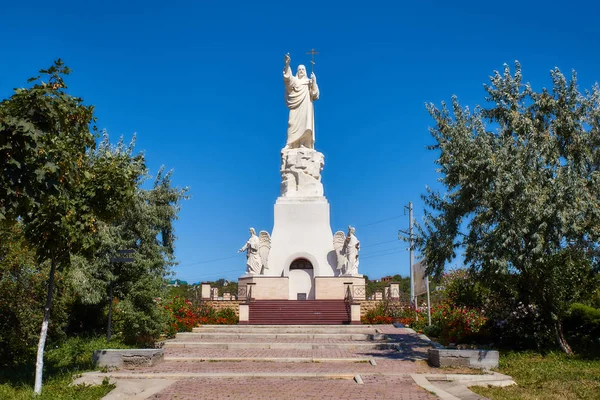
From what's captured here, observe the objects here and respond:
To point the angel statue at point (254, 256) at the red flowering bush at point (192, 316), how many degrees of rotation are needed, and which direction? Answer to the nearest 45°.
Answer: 0° — it already faces it

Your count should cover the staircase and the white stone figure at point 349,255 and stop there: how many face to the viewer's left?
0

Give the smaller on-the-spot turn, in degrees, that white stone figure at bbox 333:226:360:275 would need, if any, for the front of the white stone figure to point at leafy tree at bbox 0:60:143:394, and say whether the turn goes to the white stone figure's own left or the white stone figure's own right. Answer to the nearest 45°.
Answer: approximately 45° to the white stone figure's own right

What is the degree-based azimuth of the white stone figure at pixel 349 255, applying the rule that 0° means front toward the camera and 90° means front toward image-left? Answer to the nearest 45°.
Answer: approximately 315°

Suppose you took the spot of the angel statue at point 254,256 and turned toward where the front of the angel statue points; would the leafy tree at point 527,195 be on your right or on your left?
on your left

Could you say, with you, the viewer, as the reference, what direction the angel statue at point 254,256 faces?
facing the viewer and to the left of the viewer

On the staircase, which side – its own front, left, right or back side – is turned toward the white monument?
back

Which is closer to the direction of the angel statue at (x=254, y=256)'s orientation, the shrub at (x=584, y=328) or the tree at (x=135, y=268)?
the tree

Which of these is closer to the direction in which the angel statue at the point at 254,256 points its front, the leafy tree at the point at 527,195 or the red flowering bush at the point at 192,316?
the red flowering bush

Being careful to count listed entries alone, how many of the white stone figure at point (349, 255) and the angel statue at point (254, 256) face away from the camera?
0

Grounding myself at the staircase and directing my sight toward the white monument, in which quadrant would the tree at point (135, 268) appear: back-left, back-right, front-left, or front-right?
back-left

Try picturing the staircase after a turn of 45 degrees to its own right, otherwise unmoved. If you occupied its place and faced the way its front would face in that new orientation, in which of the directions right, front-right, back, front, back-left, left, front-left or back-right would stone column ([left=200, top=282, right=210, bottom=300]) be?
right

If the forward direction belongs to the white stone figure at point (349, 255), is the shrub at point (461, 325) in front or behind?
in front

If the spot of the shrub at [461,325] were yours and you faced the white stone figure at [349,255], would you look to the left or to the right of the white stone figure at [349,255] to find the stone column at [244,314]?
left

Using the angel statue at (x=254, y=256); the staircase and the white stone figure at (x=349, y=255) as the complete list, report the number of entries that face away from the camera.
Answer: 0

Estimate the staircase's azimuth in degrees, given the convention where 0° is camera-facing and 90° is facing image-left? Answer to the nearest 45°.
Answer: approximately 0°

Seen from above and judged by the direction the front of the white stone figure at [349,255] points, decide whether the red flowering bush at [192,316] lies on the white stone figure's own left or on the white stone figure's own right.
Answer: on the white stone figure's own right

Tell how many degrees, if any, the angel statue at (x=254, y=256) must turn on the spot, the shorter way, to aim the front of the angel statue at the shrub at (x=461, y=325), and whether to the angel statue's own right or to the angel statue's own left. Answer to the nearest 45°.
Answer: approximately 90° to the angel statue's own left
